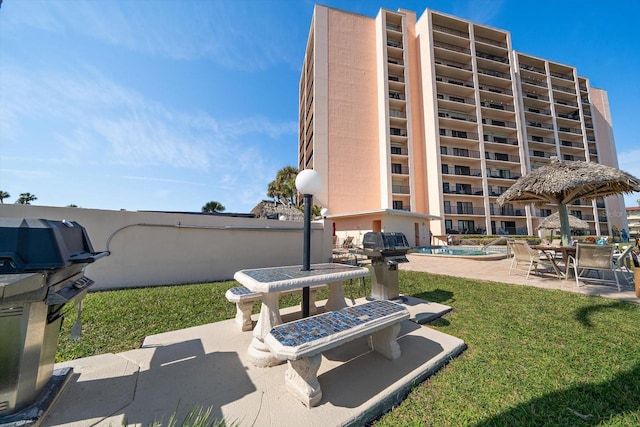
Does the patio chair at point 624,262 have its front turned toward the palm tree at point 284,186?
yes

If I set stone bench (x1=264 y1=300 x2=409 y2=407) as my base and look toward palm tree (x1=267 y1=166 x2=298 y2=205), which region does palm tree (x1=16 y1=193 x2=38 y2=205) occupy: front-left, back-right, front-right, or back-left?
front-left

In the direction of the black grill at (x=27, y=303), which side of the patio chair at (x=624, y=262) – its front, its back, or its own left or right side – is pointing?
left

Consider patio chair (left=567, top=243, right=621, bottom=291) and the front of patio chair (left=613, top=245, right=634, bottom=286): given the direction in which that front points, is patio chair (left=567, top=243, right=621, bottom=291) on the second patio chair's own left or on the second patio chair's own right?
on the second patio chair's own left

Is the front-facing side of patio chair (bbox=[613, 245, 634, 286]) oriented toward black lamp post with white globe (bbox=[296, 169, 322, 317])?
no

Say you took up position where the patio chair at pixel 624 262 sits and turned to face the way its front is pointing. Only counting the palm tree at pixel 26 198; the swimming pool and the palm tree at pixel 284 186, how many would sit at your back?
0

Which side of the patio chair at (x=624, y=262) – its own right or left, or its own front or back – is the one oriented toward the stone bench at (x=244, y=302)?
left

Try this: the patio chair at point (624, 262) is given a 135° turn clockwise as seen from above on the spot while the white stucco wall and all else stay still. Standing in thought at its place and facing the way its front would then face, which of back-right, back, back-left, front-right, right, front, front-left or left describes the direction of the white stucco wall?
back

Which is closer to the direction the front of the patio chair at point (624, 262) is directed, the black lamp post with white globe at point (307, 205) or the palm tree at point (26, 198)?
the palm tree

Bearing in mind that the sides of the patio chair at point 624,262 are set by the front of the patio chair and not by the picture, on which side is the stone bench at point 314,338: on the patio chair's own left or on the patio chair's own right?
on the patio chair's own left

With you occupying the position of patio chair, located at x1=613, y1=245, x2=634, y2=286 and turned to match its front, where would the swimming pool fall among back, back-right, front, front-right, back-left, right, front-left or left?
front-right

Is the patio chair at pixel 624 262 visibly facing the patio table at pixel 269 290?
no

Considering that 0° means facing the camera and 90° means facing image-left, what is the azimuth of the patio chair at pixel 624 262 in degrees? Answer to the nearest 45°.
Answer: approximately 90°

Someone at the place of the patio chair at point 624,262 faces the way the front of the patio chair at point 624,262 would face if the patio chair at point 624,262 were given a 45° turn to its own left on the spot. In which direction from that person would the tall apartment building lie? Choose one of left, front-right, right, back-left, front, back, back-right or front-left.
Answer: right
